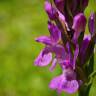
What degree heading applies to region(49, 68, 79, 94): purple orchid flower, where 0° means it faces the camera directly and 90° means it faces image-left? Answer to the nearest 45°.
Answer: approximately 45°
